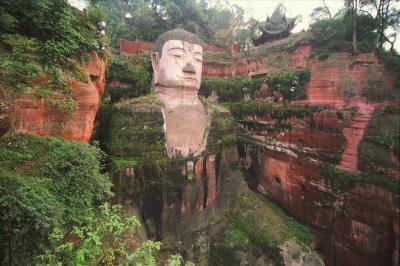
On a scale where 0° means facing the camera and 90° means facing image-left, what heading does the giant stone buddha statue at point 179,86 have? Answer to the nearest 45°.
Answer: approximately 315°

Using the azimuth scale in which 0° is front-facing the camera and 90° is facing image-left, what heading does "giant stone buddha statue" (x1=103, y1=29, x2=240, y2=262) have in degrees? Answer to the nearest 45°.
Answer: approximately 315°

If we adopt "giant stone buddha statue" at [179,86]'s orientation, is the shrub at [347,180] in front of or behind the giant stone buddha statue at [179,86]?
in front

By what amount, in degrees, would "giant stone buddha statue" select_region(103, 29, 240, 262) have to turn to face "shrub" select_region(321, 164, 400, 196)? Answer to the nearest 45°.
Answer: approximately 45° to its left
